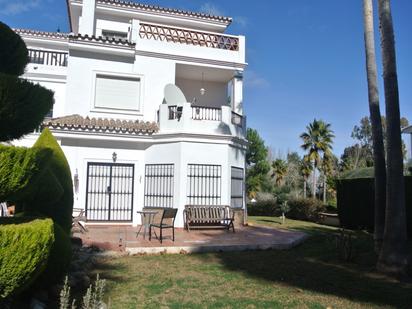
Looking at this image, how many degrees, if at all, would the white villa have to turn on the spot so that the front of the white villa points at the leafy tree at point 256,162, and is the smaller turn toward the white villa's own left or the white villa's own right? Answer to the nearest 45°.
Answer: approximately 135° to the white villa's own left

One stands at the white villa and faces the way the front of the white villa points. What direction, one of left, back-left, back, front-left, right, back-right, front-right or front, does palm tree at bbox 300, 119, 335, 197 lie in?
back-left

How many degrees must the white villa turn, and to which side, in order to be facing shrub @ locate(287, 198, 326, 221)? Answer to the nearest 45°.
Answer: approximately 135° to its left

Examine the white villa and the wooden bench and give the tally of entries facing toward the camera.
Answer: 2

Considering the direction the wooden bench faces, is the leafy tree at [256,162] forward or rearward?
rearward

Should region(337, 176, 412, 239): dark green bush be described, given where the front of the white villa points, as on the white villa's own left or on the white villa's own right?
on the white villa's own left

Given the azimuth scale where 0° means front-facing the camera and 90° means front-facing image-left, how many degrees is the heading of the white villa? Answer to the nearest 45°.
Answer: approximately 0°

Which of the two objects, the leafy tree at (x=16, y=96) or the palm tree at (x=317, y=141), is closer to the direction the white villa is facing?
the leafy tree

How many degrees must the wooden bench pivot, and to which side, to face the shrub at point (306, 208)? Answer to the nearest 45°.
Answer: approximately 135° to its left
